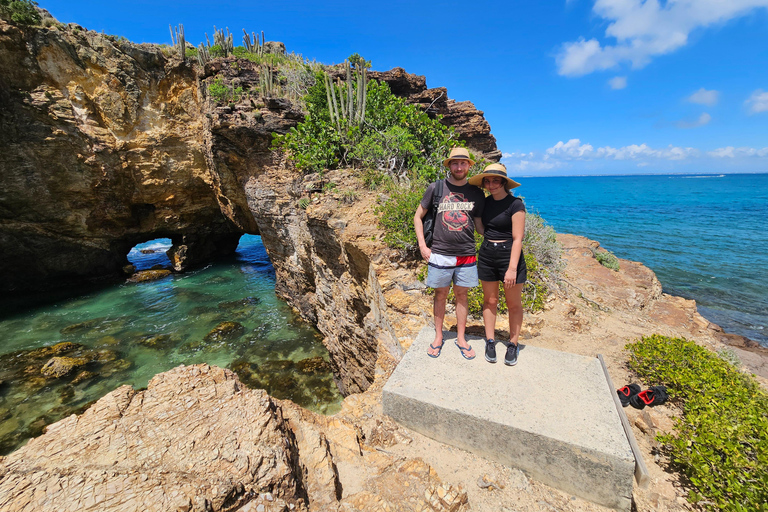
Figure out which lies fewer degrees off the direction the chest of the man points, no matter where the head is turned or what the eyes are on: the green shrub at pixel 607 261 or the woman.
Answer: the woman

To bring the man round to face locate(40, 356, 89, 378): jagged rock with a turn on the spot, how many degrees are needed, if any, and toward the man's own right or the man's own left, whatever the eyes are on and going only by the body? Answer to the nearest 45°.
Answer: approximately 90° to the man's own right

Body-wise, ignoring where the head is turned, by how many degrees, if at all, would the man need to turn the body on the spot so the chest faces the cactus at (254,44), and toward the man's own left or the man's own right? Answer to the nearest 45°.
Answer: approximately 135° to the man's own right

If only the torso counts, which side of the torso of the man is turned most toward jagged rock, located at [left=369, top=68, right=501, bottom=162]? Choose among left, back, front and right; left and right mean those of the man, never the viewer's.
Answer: back

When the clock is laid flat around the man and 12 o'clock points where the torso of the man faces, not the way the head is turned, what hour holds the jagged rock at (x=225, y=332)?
The jagged rock is roughly at 4 o'clock from the man.

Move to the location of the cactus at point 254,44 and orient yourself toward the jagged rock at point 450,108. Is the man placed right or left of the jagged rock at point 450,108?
right

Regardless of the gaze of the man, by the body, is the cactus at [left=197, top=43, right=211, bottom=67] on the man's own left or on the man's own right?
on the man's own right

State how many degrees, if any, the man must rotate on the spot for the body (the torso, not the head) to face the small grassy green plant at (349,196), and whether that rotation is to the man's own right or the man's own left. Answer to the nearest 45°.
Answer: approximately 135° to the man's own right

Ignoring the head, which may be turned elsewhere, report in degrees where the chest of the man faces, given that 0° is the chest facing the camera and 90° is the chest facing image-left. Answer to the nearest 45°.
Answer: approximately 0°

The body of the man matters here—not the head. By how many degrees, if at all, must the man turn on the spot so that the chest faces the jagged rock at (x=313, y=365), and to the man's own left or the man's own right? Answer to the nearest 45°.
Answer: approximately 135° to the man's own right

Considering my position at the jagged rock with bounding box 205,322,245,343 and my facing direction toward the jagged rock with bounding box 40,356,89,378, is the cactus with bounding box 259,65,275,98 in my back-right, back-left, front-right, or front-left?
back-right
